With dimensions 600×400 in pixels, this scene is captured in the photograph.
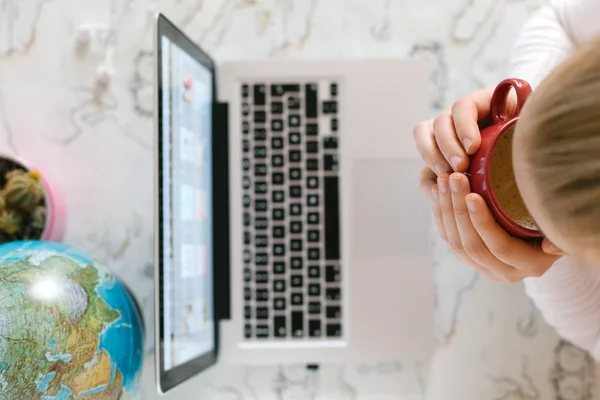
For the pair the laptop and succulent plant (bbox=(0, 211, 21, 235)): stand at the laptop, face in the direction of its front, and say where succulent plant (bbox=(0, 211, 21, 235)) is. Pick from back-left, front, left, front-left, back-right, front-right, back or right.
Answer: back

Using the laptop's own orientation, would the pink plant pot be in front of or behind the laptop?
behind

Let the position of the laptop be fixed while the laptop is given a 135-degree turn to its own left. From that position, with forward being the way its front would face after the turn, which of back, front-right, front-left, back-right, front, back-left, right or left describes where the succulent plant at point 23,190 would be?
front-left

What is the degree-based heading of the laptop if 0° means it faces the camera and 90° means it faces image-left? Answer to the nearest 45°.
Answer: approximately 270°
